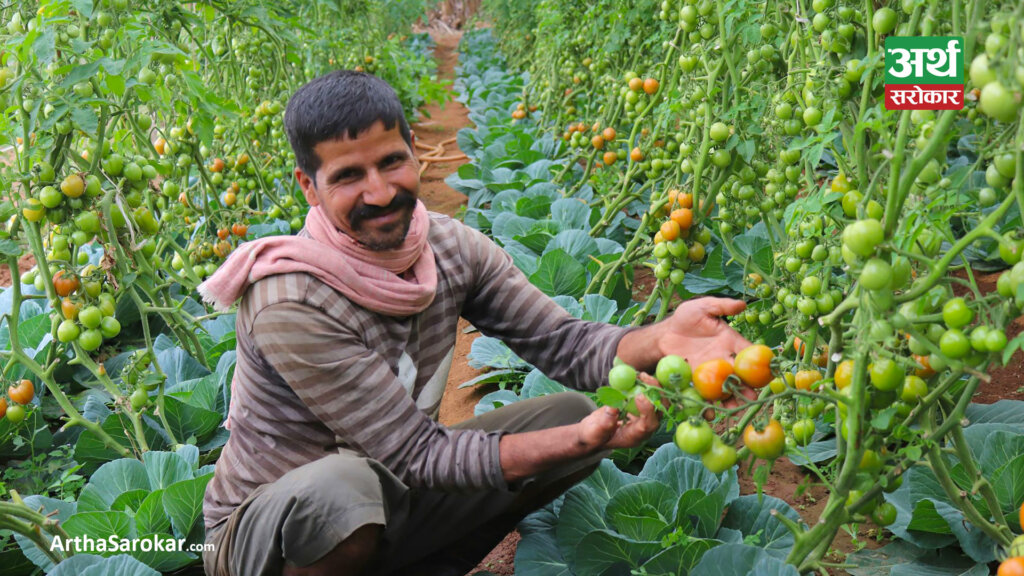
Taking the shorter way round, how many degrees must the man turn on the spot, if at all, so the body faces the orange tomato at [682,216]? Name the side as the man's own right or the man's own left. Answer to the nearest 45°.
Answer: approximately 90° to the man's own left

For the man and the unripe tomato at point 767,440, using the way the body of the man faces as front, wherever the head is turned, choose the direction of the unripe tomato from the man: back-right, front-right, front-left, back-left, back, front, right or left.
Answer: front

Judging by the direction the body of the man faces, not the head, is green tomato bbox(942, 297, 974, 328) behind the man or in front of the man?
in front

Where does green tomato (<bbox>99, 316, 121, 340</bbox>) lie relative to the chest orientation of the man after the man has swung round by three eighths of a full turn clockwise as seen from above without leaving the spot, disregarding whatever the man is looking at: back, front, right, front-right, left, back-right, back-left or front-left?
front-right

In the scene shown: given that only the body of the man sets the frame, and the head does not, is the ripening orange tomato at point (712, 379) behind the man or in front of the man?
in front

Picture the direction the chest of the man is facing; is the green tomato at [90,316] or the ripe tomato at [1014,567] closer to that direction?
the ripe tomato

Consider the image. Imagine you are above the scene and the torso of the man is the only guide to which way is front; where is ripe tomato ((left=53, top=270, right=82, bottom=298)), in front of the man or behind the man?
behind

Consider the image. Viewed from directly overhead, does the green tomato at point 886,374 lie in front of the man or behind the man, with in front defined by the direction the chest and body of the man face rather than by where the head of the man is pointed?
in front

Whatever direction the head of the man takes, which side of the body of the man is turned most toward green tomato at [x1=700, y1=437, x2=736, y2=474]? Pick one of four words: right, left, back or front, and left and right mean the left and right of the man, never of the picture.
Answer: front

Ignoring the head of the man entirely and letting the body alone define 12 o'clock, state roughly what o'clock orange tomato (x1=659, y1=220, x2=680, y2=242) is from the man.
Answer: The orange tomato is roughly at 9 o'clock from the man.
